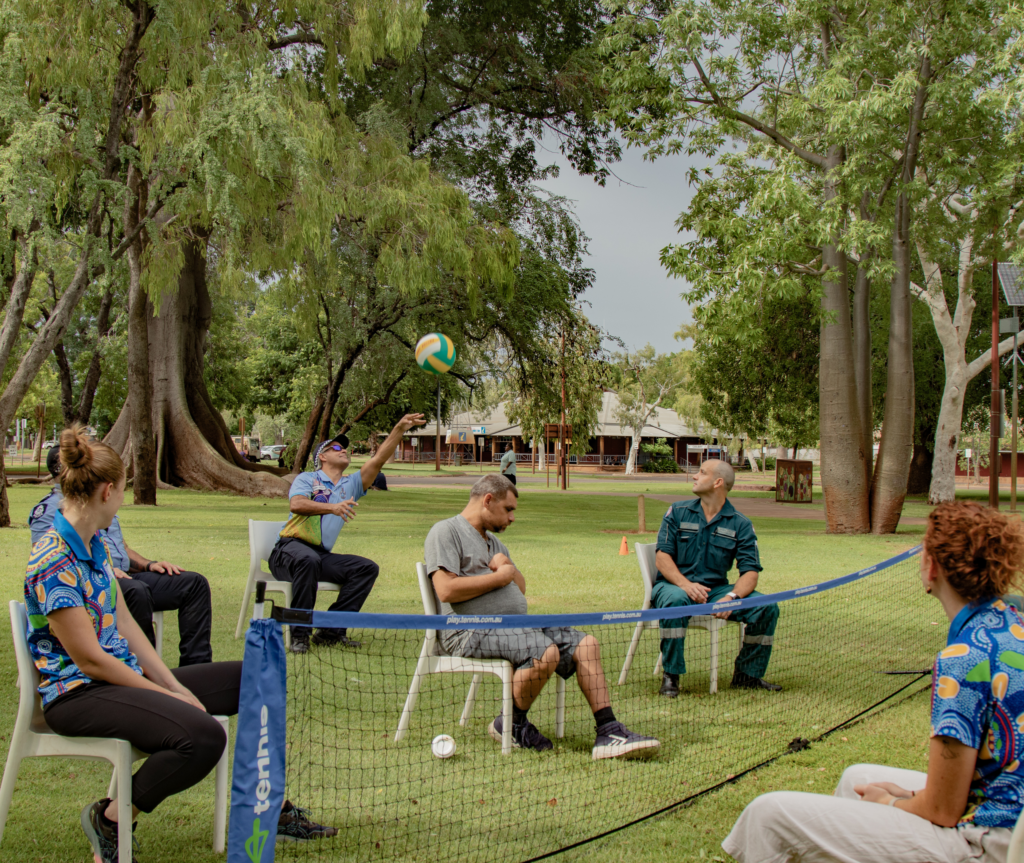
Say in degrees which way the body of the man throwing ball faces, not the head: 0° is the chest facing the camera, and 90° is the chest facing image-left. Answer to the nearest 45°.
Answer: approximately 315°

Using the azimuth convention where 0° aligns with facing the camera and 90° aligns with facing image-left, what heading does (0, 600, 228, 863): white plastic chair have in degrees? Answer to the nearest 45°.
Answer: approximately 270°

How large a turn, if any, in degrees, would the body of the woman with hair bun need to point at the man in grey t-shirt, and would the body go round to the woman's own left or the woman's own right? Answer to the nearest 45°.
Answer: approximately 45° to the woman's own left

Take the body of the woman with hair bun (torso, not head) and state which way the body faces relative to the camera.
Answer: to the viewer's right

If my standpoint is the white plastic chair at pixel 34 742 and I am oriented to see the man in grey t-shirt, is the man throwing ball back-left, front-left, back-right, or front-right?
front-left

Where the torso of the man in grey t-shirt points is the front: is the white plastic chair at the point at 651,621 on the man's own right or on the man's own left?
on the man's own left

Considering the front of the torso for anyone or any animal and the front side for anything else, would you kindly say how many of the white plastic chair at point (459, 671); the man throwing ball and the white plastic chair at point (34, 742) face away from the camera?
0

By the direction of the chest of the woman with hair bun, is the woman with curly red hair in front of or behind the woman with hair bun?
in front

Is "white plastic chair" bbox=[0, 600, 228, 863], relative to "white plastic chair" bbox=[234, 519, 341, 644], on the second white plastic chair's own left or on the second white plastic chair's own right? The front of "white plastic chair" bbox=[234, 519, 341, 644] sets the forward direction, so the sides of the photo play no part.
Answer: on the second white plastic chair's own right

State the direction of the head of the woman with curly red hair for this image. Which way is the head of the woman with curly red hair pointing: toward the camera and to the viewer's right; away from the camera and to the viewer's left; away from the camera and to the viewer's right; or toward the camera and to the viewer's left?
away from the camera and to the viewer's left

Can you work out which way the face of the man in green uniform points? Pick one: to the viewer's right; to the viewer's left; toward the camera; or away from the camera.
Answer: to the viewer's left

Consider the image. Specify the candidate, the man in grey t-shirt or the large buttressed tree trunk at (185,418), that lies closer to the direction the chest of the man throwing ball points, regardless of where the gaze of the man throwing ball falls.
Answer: the man in grey t-shirt

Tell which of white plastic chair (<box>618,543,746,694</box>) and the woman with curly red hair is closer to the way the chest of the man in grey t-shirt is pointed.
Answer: the woman with curly red hair

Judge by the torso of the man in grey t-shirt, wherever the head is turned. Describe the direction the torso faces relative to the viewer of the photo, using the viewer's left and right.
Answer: facing the viewer and to the right of the viewer

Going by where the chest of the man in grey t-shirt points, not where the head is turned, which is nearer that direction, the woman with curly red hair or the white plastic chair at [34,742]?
the woman with curly red hair
